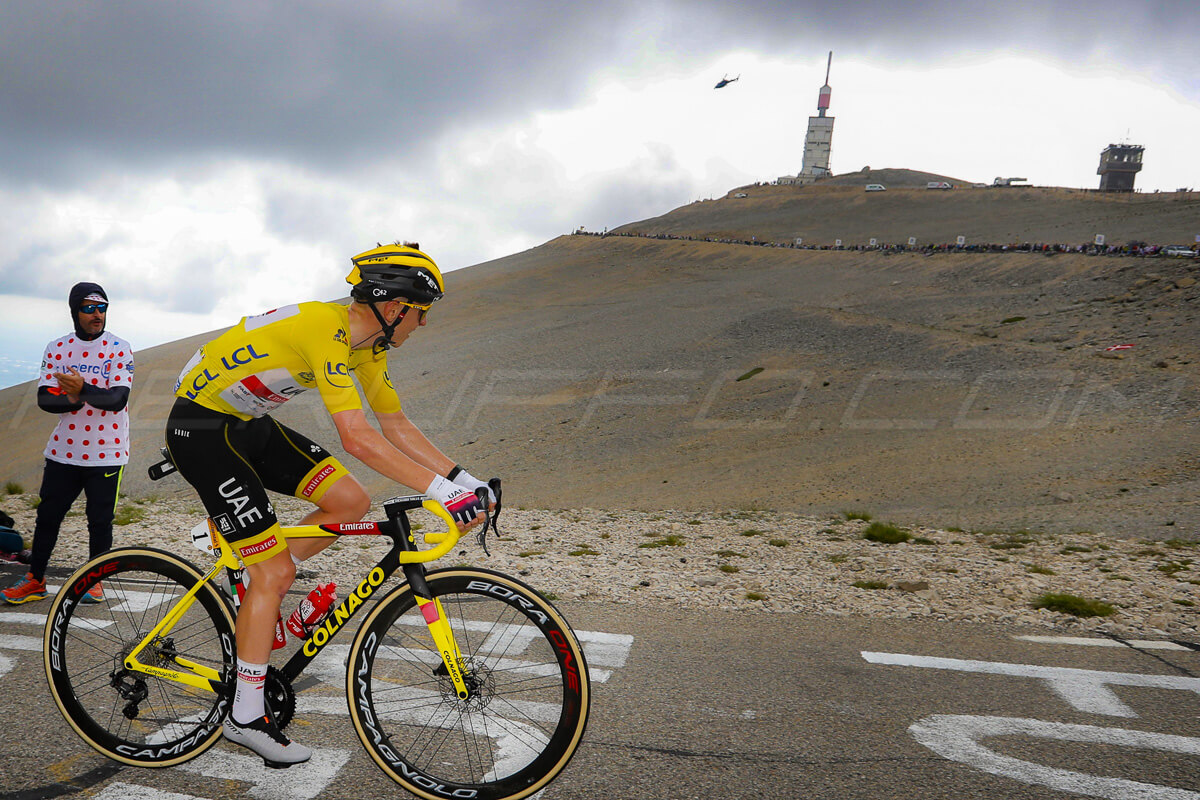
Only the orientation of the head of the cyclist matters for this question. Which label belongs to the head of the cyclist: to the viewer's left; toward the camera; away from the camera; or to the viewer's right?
to the viewer's right

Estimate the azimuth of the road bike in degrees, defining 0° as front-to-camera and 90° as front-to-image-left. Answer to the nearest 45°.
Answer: approximately 270°

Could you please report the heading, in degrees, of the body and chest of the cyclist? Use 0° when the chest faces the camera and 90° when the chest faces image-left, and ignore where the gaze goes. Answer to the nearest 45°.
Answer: approximately 270°
